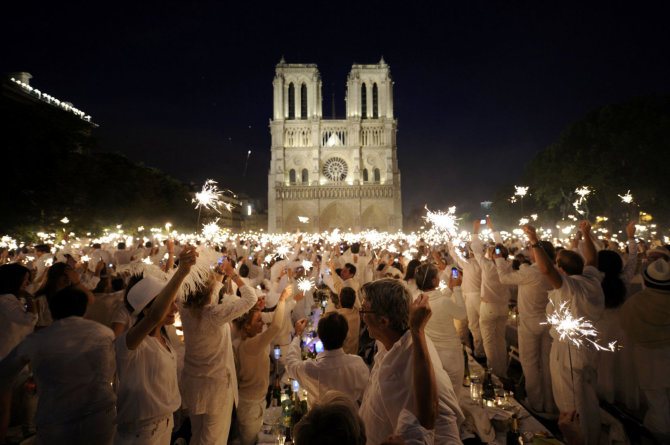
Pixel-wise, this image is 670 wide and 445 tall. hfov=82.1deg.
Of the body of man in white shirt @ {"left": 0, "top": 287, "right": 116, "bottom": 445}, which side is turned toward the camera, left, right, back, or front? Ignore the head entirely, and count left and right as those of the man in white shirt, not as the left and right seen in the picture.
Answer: back

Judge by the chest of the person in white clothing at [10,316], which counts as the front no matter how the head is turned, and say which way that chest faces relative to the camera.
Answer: to the viewer's right

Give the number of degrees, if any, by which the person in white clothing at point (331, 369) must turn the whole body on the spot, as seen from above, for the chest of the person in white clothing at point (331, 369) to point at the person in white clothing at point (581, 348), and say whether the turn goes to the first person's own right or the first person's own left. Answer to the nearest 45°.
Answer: approximately 45° to the first person's own right

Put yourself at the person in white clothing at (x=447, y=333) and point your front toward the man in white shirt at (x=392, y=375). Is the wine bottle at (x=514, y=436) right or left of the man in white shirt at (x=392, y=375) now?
left

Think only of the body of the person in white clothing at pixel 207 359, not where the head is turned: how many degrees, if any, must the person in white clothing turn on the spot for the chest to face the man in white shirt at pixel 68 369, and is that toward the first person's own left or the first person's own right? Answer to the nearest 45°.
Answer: approximately 135° to the first person's own left

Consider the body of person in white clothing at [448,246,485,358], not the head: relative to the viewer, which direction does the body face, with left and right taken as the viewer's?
facing away from the viewer and to the left of the viewer

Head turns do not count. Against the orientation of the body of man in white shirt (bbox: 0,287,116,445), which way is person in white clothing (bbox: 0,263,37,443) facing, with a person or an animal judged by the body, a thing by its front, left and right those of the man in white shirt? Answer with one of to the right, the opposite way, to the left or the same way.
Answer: to the right

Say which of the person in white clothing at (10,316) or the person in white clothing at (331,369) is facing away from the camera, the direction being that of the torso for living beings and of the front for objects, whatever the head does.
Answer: the person in white clothing at (331,369)

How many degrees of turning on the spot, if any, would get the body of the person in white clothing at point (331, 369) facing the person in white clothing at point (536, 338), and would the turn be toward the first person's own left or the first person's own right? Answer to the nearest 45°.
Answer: approximately 45° to the first person's own right

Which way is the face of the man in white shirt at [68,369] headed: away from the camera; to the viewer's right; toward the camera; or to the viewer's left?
away from the camera

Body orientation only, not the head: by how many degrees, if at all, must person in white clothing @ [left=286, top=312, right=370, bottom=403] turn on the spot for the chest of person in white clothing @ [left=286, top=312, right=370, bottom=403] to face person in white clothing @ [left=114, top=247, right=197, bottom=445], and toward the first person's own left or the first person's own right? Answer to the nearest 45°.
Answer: approximately 90° to the first person's own left

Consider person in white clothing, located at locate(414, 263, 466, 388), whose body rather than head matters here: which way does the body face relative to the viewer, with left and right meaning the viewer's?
facing away from the viewer and to the right of the viewer
